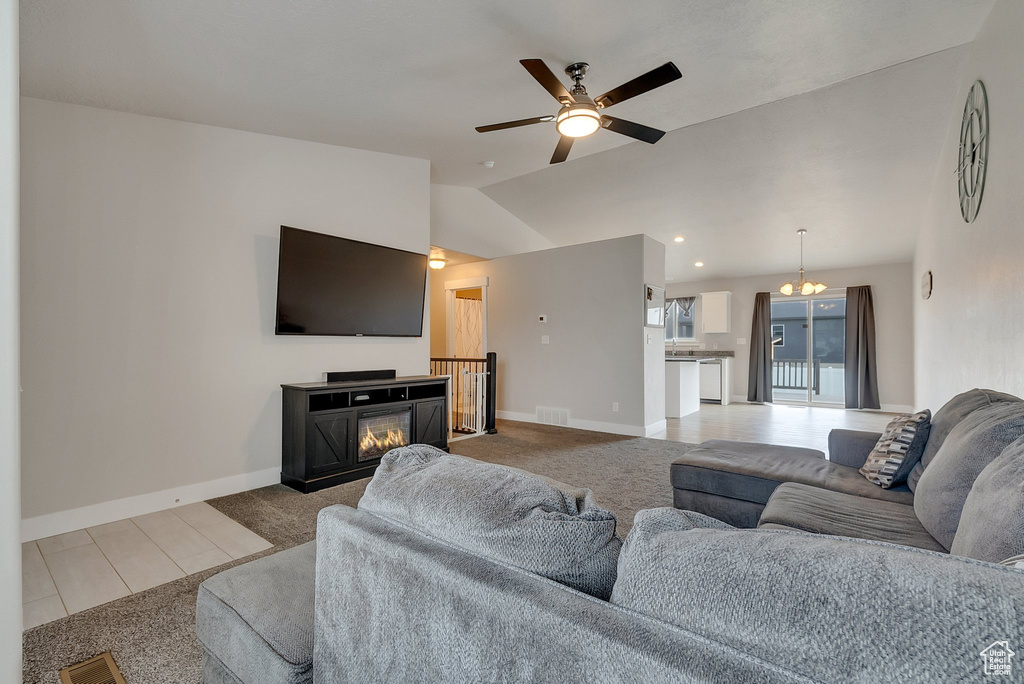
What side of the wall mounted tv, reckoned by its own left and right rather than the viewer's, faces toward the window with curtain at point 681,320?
left

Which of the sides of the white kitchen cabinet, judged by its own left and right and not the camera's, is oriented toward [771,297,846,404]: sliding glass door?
left

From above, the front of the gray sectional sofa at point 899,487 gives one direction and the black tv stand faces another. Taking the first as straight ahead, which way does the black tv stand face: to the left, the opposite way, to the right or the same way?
the opposite way

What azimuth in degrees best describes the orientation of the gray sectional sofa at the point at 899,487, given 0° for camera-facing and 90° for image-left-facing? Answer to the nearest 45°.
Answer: approximately 90°

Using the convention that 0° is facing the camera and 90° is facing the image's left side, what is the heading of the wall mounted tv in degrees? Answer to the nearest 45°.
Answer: approximately 315°

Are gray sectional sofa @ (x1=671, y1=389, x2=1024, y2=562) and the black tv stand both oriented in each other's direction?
yes

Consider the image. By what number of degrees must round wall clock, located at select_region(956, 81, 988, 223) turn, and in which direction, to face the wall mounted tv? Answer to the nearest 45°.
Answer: approximately 45° to its left

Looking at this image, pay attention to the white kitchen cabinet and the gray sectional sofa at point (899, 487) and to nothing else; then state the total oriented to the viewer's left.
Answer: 1

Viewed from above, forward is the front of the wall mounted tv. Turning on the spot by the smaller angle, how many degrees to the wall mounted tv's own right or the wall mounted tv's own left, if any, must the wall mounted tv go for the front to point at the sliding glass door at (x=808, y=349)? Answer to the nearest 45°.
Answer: approximately 45° to the wall mounted tv's own left

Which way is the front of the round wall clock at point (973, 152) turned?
to the viewer's left

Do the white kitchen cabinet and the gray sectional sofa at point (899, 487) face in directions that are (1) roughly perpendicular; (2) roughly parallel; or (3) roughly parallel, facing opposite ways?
roughly perpendicular

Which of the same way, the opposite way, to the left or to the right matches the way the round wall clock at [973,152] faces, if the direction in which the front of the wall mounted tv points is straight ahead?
the opposite way

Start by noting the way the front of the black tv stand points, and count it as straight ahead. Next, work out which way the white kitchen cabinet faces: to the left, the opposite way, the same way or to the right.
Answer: to the right
